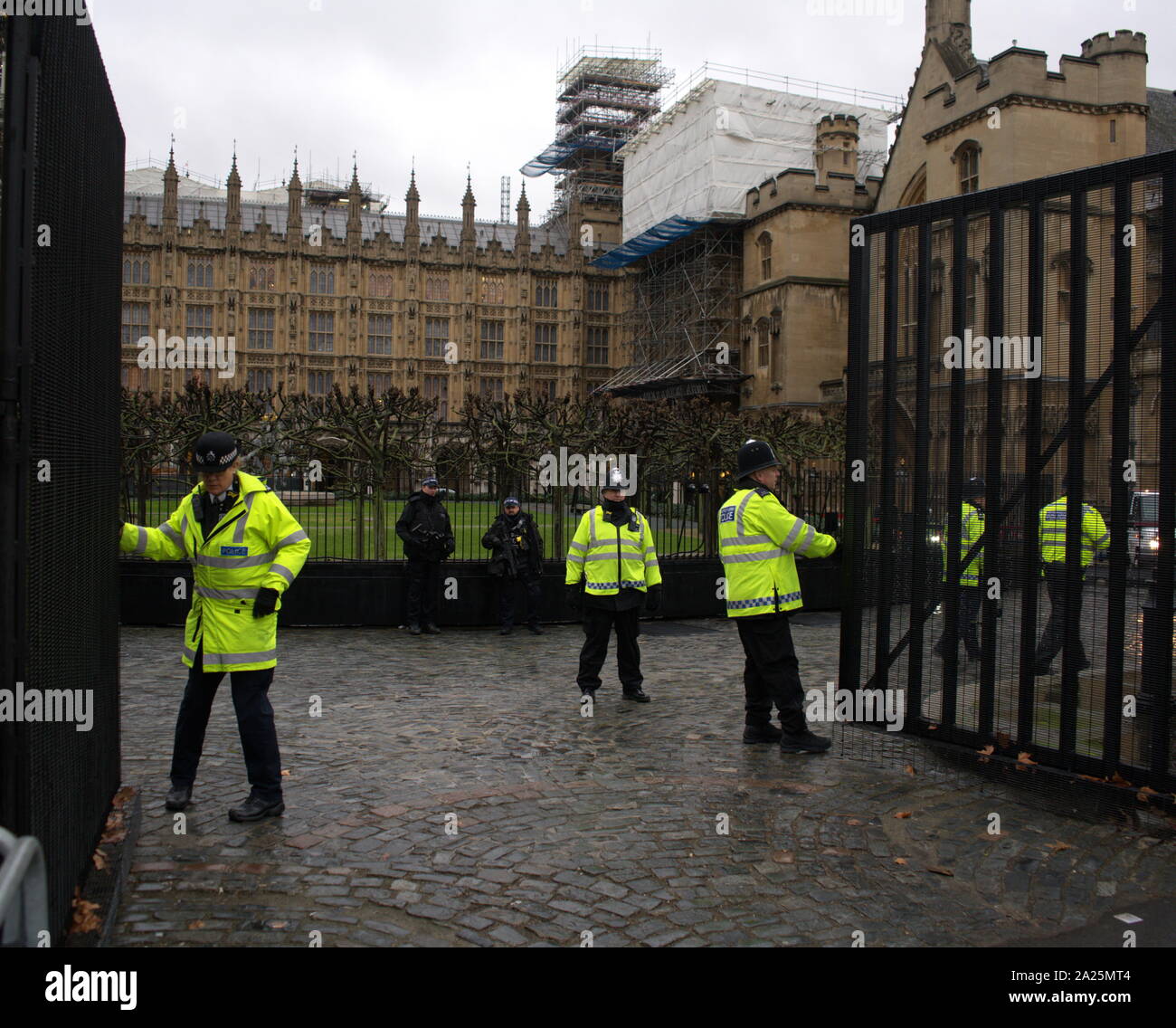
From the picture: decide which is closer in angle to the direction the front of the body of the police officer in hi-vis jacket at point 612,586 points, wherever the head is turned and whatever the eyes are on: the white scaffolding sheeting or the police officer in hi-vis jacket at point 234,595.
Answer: the police officer in hi-vis jacket

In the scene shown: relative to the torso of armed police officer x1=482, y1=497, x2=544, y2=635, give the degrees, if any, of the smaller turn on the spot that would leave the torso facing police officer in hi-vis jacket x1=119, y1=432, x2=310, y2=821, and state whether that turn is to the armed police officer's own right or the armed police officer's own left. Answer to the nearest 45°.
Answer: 0° — they already face them

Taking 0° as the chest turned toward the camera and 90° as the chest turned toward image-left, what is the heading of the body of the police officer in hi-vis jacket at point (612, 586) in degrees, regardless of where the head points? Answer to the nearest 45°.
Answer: approximately 0°

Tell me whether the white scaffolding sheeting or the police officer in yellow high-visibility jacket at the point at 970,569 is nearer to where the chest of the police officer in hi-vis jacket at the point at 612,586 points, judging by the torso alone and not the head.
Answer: the police officer in yellow high-visibility jacket

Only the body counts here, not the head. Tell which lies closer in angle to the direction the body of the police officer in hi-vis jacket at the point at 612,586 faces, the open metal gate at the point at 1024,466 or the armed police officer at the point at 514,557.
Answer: the open metal gate

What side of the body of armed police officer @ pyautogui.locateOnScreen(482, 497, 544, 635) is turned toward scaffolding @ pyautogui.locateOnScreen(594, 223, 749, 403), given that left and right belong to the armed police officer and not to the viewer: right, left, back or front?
back

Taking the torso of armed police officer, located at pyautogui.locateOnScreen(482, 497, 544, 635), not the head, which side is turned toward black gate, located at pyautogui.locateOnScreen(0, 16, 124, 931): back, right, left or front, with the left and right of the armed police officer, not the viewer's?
front

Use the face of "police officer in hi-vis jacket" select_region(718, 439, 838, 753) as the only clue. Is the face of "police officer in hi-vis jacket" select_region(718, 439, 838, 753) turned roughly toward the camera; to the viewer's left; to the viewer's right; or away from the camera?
to the viewer's right

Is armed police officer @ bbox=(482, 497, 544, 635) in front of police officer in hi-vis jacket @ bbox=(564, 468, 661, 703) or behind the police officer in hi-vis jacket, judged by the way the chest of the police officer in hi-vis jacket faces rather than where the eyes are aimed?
behind
